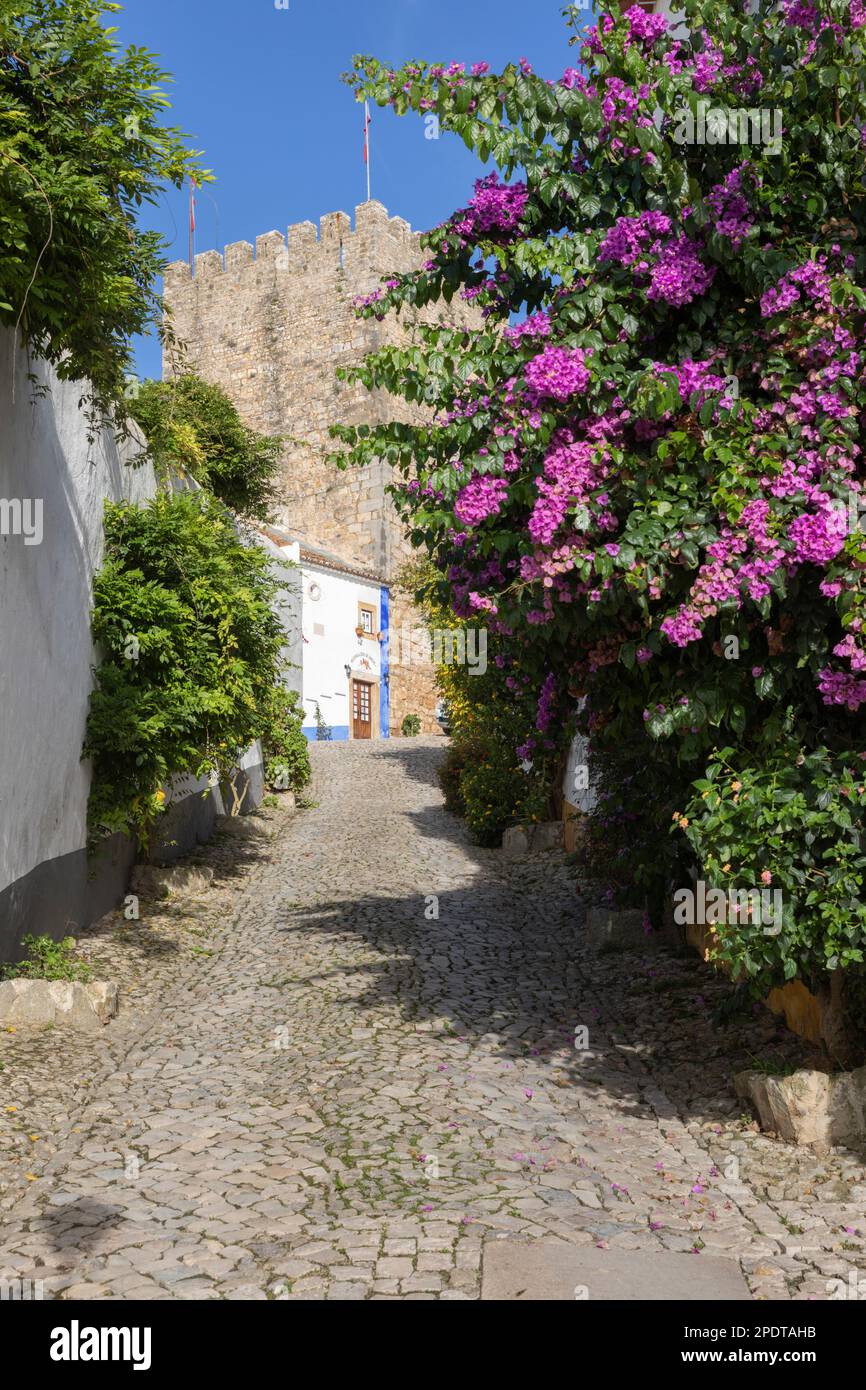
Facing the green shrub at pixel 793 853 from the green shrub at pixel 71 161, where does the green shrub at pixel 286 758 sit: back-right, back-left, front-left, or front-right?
back-left

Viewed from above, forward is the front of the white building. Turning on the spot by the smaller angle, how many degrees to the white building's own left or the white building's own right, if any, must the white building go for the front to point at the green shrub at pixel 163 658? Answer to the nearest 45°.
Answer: approximately 45° to the white building's own right

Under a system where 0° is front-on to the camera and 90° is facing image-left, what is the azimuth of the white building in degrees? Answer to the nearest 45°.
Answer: approximately 315°

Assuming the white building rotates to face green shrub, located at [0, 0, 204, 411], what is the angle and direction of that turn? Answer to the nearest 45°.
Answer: approximately 45° to its right

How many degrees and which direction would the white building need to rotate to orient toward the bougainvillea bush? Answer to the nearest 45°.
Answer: approximately 45° to its right

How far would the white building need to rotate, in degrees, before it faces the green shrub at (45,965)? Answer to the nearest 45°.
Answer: approximately 45° to its right

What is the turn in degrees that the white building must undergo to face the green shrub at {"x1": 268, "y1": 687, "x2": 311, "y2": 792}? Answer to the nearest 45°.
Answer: approximately 45° to its right

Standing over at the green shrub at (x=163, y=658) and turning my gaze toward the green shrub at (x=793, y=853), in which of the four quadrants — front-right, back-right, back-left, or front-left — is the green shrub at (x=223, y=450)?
back-left
